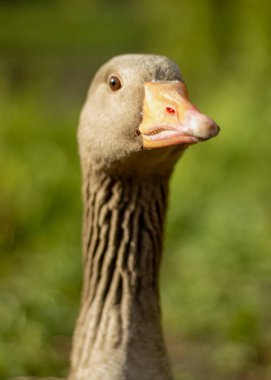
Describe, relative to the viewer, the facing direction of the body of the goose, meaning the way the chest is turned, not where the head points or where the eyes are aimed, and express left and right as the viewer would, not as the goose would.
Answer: facing the viewer and to the right of the viewer
